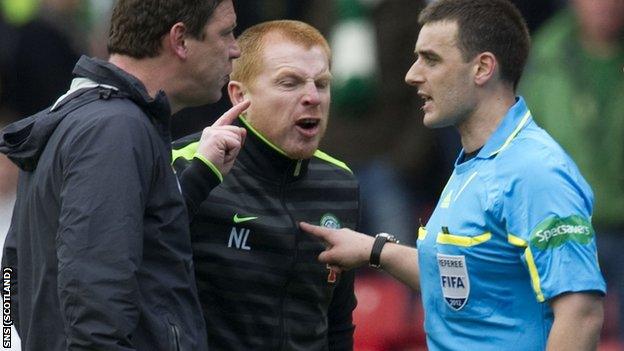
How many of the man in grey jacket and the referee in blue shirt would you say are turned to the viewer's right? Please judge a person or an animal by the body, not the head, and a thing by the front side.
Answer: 1

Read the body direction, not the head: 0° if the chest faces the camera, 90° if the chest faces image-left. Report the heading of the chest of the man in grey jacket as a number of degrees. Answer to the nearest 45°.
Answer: approximately 270°

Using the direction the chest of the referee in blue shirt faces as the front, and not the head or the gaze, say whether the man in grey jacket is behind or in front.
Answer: in front

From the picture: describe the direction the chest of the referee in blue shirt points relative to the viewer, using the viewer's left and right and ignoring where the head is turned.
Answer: facing the viewer and to the left of the viewer

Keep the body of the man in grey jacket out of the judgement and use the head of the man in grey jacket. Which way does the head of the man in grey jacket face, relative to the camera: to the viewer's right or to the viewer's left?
to the viewer's right

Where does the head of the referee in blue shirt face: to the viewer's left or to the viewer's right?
to the viewer's left

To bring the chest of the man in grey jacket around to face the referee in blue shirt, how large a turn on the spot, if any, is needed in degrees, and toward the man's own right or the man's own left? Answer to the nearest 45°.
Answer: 0° — they already face them
